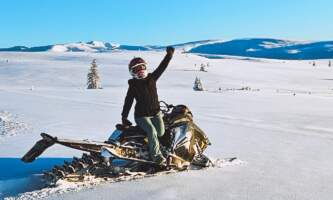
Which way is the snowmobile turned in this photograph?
to the viewer's right
